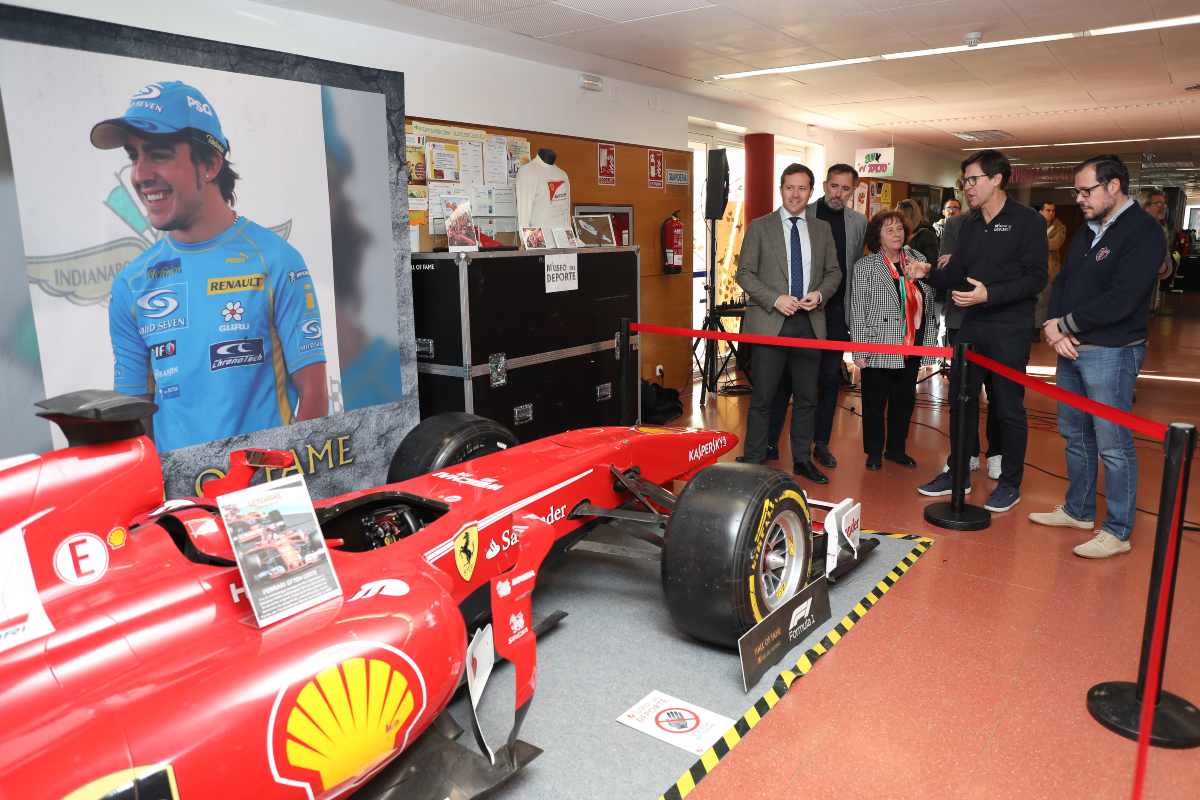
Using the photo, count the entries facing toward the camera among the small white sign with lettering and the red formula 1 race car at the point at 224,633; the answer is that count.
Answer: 1

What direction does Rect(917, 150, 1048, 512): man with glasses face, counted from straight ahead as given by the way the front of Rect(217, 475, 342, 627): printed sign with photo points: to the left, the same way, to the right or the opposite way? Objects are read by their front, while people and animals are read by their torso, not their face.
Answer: to the right

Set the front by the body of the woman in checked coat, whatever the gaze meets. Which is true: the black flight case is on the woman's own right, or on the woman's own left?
on the woman's own right

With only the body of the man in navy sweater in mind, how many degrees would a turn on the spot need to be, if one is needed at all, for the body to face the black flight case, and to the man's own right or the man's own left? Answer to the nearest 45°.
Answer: approximately 45° to the man's own right

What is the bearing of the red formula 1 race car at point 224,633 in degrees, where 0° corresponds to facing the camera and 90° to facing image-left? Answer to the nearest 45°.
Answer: approximately 225°

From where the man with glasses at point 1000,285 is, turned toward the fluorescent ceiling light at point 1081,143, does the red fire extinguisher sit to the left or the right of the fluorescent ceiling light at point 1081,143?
left

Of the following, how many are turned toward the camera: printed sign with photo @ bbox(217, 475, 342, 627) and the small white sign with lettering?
2

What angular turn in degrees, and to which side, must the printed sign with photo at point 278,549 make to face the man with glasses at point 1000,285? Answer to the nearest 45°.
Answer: approximately 90° to its left

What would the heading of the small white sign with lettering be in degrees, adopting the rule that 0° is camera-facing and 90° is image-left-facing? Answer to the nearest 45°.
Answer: approximately 0°
